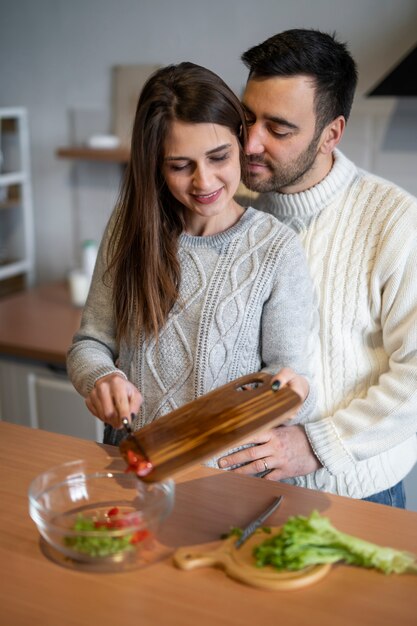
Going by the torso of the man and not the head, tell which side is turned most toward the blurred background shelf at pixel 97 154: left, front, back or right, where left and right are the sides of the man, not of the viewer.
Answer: right

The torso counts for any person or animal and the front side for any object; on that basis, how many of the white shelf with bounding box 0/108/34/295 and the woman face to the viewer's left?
0

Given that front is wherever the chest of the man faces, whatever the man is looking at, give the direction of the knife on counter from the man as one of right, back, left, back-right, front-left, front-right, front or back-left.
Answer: front-left

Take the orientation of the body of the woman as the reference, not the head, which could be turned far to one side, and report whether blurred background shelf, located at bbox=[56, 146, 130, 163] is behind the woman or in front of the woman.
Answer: behind

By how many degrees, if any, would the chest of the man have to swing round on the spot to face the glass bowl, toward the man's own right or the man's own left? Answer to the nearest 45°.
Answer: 0° — they already face it

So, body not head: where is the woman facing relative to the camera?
toward the camera

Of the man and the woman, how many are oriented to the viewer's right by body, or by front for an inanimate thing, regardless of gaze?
0

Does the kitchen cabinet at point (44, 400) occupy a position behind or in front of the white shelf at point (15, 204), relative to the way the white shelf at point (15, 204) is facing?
in front

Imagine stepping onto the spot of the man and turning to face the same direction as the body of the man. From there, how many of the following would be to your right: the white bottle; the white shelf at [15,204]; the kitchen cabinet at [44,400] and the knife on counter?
3

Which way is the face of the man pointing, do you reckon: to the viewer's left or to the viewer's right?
to the viewer's left

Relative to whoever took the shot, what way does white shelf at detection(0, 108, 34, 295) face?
facing the viewer and to the right of the viewer

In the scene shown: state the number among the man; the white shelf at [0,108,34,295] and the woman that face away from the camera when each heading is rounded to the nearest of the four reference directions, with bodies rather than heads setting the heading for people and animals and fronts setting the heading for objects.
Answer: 0

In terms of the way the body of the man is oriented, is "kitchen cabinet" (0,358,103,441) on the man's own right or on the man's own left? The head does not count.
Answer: on the man's own right

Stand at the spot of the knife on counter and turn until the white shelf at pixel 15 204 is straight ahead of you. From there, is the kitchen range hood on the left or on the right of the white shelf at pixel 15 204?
right

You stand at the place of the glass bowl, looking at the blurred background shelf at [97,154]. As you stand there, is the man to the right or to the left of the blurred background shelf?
right
